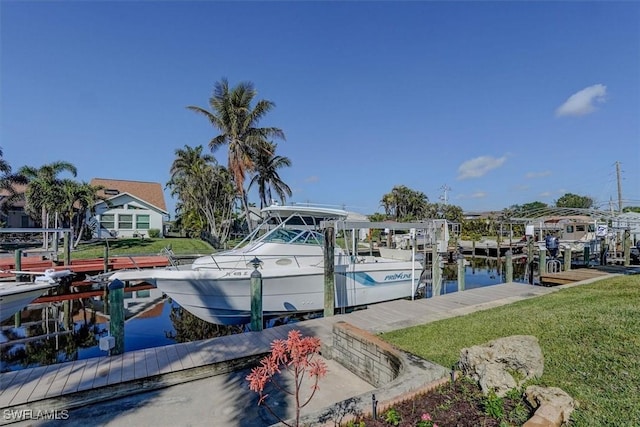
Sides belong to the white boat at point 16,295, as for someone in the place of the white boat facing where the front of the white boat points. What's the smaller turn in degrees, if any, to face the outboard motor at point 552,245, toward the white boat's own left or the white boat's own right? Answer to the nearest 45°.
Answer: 0° — it already faces it

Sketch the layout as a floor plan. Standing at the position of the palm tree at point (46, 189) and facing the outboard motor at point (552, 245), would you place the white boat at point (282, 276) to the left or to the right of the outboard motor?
right

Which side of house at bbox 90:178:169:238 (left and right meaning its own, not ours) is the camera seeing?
back

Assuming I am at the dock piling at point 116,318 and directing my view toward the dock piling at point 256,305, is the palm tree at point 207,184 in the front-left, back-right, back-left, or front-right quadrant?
front-left

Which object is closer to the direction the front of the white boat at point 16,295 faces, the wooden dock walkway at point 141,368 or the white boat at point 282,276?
the white boat

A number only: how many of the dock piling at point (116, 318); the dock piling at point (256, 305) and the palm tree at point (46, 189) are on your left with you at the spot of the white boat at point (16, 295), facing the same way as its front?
1

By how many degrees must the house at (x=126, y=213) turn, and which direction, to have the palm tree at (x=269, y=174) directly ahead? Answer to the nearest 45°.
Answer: approximately 45° to its left

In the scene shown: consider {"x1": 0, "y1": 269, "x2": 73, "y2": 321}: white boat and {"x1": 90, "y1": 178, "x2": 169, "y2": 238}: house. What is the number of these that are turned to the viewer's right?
1

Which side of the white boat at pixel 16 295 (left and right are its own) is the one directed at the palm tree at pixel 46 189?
left

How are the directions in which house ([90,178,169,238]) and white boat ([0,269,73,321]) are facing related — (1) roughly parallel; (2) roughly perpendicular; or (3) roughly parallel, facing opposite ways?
roughly perpendicular

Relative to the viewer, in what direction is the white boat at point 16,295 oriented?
to the viewer's right
